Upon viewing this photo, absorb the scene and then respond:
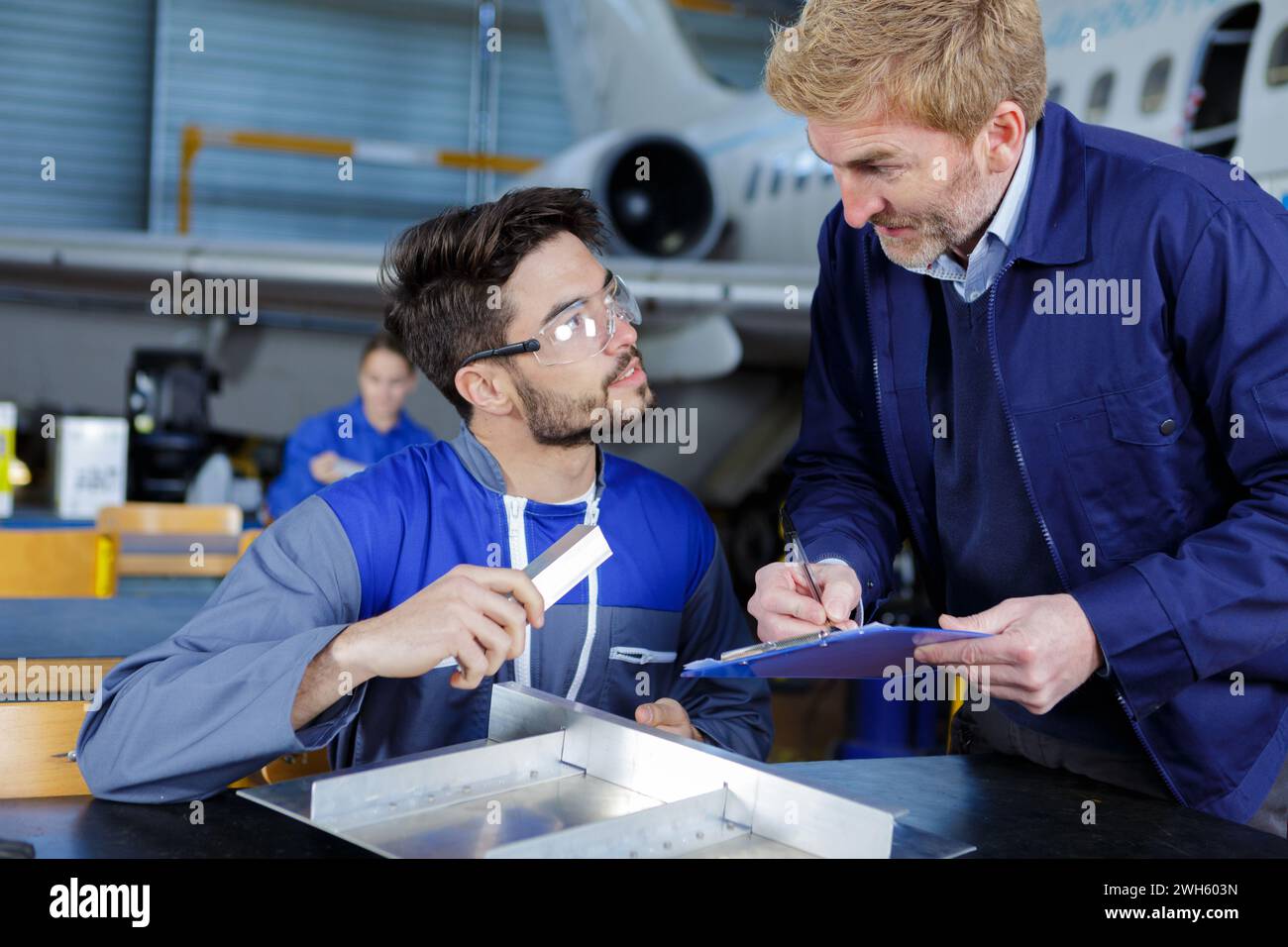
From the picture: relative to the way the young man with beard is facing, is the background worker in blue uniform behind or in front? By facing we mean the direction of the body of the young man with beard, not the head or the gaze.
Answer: behind

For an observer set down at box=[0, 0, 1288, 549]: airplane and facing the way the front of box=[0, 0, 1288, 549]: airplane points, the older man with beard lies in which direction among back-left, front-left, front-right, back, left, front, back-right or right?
front-right

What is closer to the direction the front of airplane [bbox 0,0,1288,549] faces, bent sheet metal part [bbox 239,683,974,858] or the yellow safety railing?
the bent sheet metal part

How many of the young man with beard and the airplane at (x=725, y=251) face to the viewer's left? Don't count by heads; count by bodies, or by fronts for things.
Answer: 0

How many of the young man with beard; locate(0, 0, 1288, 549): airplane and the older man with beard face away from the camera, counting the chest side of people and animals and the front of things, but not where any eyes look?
0

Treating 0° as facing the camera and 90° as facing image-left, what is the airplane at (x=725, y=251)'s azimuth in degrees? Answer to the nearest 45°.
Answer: approximately 315°

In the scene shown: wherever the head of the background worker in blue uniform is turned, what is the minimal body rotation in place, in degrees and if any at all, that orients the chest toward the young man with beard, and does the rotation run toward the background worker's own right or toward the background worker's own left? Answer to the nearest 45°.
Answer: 0° — they already face them

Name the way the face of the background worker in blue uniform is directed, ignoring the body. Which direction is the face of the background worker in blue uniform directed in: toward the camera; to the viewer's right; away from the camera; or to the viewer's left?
toward the camera

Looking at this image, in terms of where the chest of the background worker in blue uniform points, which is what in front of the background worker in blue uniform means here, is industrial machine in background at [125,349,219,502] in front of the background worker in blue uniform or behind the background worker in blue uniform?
behind

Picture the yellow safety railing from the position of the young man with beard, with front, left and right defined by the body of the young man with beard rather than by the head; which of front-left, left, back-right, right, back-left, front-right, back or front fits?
back-left

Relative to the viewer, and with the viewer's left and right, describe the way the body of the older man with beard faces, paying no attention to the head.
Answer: facing the viewer and to the left of the viewer

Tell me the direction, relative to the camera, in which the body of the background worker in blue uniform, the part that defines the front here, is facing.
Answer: toward the camera
